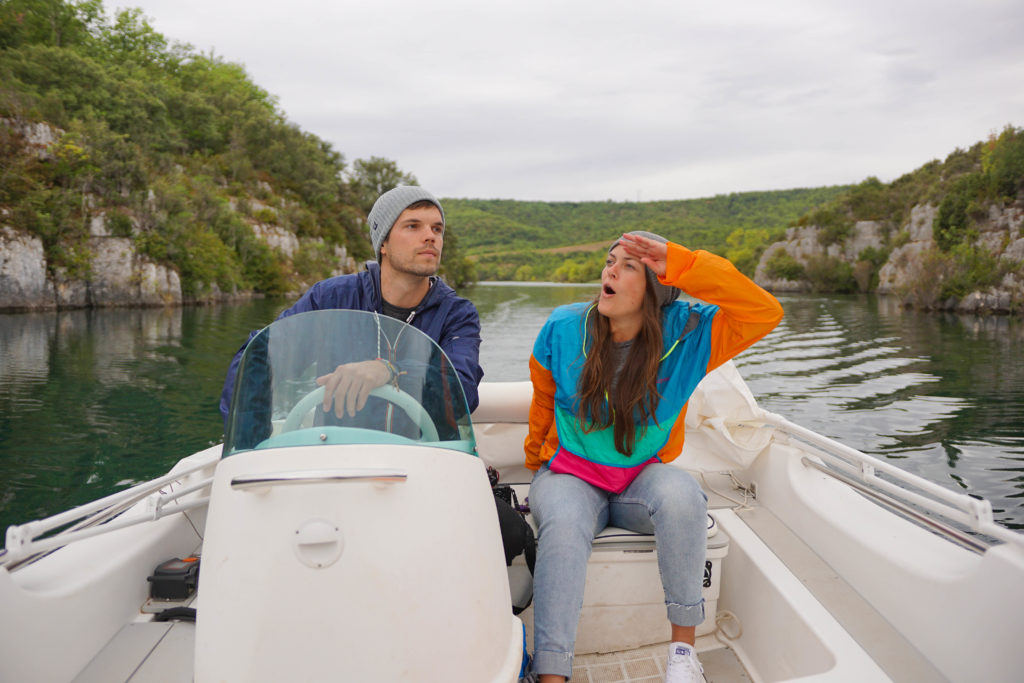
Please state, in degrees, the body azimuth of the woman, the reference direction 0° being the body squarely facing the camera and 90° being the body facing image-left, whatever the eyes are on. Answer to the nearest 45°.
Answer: approximately 0°

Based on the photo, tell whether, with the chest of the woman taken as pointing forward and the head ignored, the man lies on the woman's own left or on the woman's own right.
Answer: on the woman's own right

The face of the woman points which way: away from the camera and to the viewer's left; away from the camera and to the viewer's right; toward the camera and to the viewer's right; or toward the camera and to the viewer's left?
toward the camera and to the viewer's left
